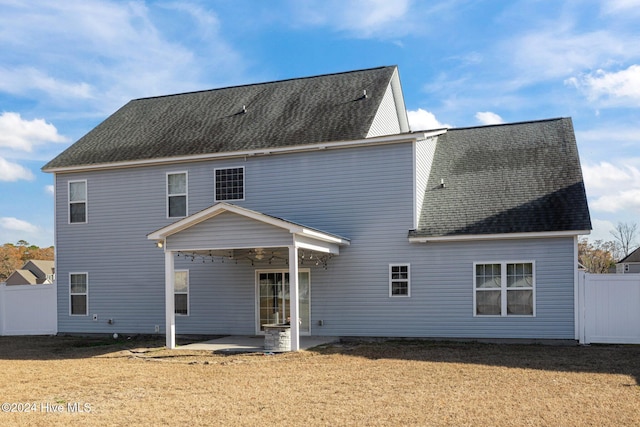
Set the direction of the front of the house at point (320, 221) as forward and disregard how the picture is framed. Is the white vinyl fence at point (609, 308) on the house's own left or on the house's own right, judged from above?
on the house's own right

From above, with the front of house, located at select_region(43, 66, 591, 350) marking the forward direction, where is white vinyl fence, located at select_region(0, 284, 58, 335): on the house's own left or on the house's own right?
on the house's own left

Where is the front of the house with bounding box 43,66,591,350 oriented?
away from the camera
